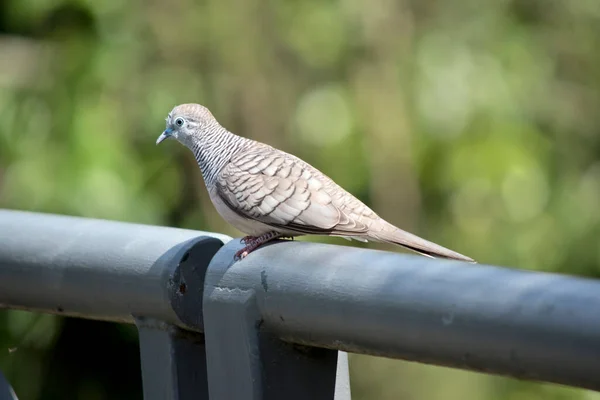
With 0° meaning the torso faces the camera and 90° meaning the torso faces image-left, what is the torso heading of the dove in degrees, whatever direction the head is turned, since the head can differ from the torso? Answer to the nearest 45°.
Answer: approximately 90°
